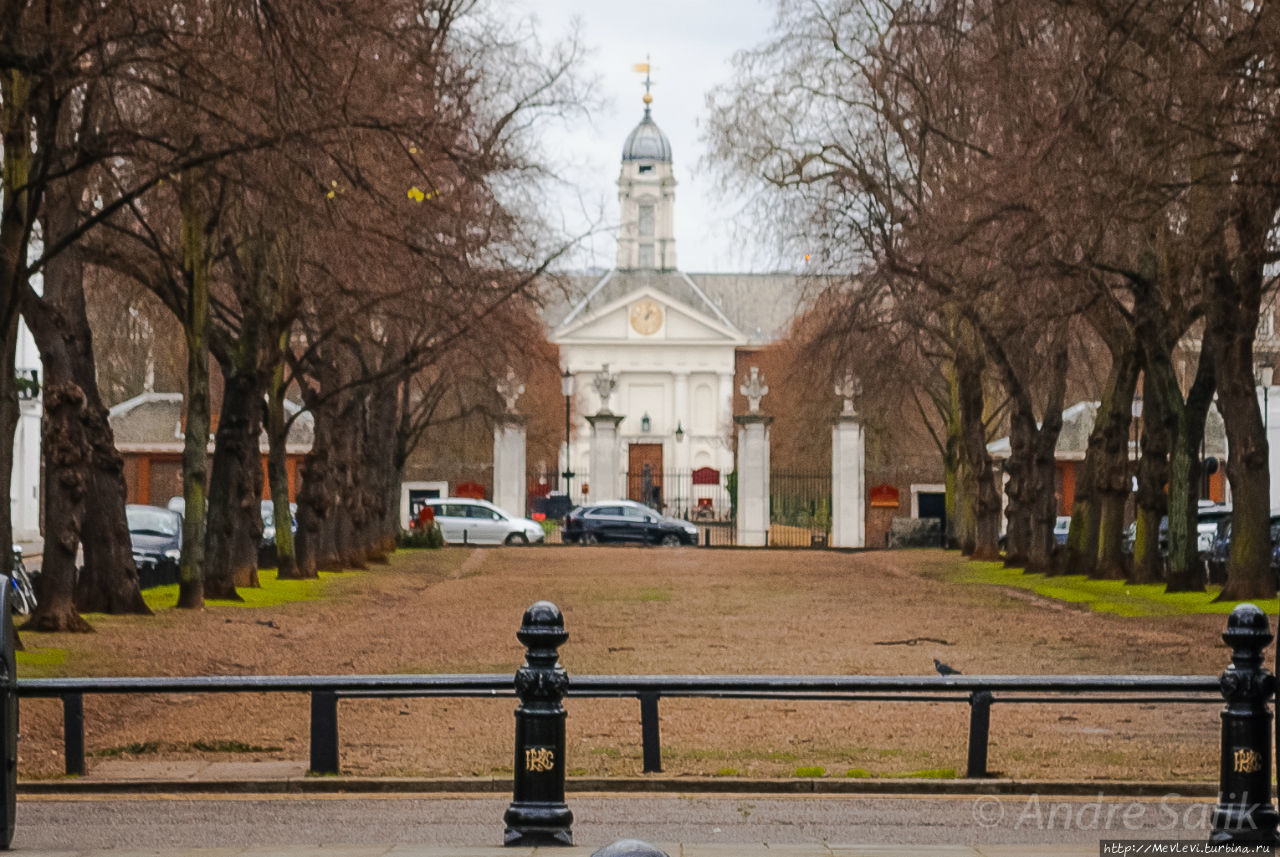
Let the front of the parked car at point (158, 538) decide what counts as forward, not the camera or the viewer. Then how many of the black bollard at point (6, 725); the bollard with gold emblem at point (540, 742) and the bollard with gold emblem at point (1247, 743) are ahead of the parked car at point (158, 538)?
3

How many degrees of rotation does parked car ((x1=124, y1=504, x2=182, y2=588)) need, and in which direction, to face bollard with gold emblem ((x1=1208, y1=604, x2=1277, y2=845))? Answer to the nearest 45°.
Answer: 0° — it already faces it

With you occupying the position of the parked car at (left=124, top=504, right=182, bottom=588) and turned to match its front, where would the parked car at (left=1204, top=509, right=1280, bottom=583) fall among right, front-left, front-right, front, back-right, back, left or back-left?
left

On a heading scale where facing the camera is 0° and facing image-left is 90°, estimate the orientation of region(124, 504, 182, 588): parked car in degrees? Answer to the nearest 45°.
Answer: approximately 0°

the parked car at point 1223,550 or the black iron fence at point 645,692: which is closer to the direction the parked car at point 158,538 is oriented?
the black iron fence

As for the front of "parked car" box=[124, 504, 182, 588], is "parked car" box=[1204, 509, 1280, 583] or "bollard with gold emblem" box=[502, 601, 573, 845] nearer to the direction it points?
the bollard with gold emblem

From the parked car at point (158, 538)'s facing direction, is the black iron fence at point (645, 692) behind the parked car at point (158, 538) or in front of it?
in front

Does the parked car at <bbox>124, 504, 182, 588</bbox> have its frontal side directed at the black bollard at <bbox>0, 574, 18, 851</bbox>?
yes

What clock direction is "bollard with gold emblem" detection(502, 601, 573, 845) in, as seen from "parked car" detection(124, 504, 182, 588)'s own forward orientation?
The bollard with gold emblem is roughly at 12 o'clock from the parked car.
